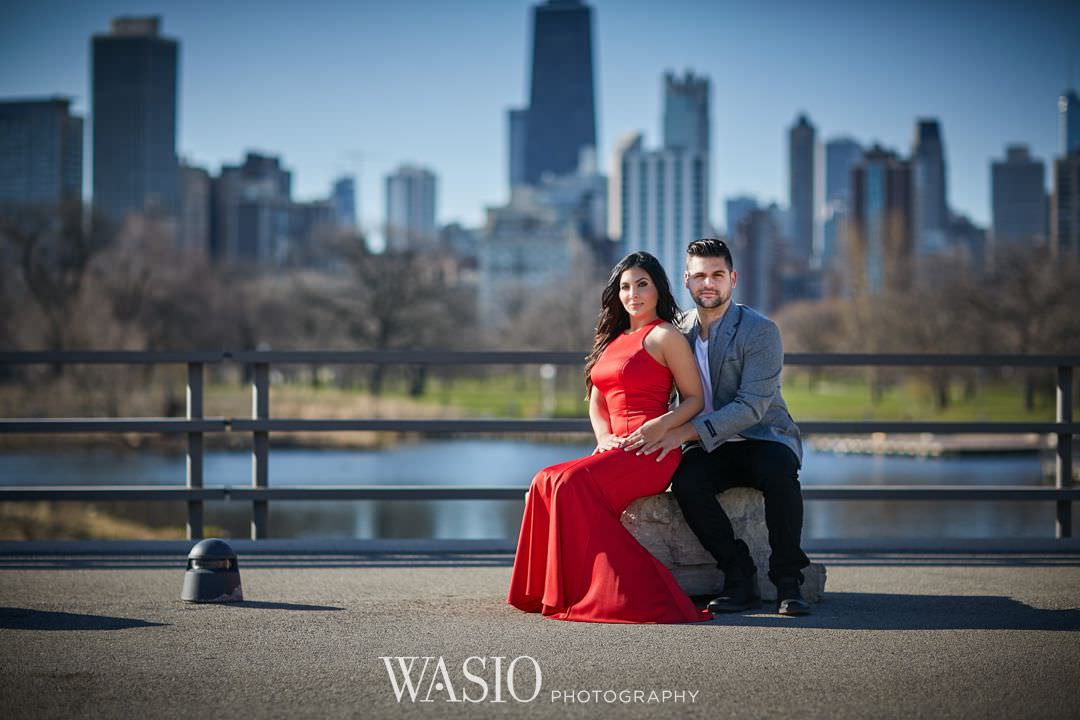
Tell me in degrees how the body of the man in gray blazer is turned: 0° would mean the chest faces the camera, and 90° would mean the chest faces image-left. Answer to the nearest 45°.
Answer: approximately 45°

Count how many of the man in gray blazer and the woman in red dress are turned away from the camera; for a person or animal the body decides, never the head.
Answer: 0

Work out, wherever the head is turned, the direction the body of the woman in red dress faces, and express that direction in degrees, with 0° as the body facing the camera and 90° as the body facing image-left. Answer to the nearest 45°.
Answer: approximately 45°
